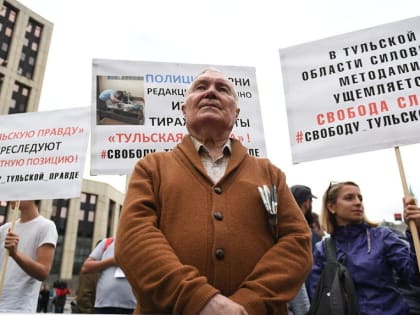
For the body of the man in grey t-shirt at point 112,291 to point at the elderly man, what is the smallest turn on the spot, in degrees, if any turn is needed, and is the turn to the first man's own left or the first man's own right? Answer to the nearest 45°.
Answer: approximately 45° to the first man's own right

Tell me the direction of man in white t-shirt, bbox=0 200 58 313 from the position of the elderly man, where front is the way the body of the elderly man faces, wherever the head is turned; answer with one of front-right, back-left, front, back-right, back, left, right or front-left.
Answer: back-right

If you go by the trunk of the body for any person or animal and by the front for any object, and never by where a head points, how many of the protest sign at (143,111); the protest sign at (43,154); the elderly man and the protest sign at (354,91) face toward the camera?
4

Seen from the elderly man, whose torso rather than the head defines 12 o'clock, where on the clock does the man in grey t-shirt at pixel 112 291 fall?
The man in grey t-shirt is roughly at 5 o'clock from the elderly man.

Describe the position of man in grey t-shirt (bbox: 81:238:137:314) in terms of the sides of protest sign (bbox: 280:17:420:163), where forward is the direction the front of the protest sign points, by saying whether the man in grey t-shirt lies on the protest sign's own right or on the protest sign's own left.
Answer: on the protest sign's own right

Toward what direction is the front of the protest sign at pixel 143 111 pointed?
toward the camera

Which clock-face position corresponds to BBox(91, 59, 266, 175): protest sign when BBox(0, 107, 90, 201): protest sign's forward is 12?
BBox(91, 59, 266, 175): protest sign is roughly at 10 o'clock from BBox(0, 107, 90, 201): protest sign.

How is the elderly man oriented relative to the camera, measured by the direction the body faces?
toward the camera

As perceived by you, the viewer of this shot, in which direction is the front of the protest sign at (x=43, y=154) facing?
facing the viewer

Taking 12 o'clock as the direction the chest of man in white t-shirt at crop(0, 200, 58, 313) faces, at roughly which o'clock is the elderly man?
The elderly man is roughly at 10 o'clock from the man in white t-shirt.

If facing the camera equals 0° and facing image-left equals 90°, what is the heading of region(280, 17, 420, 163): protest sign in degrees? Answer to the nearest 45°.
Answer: approximately 0°

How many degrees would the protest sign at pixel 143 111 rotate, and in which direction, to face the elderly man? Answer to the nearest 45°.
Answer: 0° — it already faces them

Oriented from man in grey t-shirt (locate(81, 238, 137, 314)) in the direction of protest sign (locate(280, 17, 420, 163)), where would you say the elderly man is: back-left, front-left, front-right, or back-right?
front-right

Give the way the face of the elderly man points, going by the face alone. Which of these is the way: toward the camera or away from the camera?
toward the camera

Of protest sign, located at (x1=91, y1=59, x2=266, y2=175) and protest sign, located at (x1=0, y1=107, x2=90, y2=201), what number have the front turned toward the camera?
2

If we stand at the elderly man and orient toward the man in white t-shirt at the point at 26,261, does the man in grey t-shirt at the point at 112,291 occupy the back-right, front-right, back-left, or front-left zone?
front-right

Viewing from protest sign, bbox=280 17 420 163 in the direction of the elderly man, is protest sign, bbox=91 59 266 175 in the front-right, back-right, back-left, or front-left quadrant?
front-right
